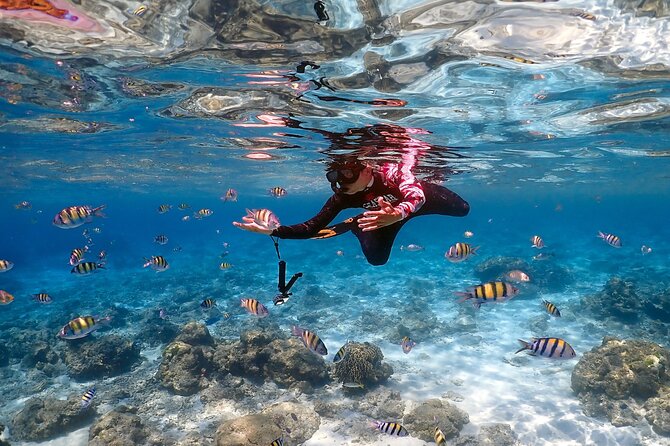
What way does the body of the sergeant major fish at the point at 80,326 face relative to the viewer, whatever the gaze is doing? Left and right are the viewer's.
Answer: facing to the left of the viewer

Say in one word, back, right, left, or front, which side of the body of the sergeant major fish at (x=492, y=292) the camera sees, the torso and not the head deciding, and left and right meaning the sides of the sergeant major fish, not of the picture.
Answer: right

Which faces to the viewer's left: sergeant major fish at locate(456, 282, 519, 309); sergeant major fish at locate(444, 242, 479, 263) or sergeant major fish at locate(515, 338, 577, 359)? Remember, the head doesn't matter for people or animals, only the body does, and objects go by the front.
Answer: sergeant major fish at locate(444, 242, 479, 263)

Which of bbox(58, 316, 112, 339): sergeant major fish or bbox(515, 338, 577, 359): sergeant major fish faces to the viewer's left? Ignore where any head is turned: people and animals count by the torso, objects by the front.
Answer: bbox(58, 316, 112, 339): sergeant major fish

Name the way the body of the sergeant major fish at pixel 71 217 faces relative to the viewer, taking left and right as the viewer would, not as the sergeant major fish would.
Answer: facing to the left of the viewer

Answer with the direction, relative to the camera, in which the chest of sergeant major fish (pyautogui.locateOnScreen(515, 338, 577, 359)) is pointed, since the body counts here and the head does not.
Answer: to the viewer's right

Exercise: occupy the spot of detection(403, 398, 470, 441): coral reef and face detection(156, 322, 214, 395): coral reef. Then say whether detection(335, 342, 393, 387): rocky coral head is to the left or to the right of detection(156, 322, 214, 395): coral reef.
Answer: right

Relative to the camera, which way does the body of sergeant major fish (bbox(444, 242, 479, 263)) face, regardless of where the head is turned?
to the viewer's left
